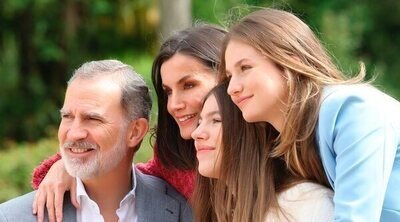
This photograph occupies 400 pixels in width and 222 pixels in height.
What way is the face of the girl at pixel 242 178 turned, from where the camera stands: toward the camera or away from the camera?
toward the camera

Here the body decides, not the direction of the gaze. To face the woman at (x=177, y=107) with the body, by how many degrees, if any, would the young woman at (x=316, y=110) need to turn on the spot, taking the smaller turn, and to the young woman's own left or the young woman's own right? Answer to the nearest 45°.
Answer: approximately 45° to the young woman's own right

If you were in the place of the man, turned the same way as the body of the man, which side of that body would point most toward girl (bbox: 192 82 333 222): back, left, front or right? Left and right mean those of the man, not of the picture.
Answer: left

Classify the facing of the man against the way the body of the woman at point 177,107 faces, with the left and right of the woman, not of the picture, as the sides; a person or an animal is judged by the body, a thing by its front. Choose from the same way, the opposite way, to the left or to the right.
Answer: the same way

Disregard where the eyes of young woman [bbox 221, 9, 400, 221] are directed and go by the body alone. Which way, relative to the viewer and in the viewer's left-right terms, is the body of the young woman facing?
facing to the left of the viewer

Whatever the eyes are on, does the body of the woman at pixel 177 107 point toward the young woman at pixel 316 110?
no

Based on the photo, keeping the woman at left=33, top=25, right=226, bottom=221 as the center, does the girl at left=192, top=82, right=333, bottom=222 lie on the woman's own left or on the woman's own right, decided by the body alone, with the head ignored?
on the woman's own left

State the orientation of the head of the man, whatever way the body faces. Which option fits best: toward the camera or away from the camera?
toward the camera
